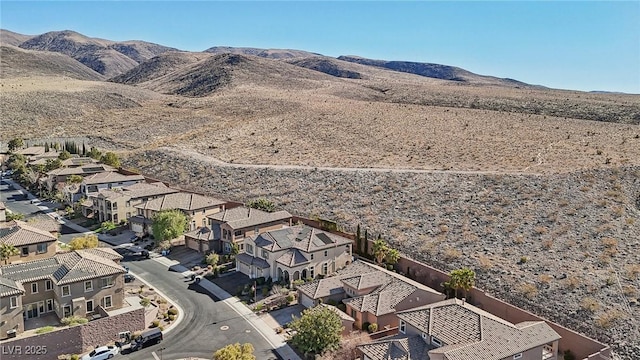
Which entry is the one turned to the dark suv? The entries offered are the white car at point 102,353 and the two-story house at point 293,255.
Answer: the two-story house

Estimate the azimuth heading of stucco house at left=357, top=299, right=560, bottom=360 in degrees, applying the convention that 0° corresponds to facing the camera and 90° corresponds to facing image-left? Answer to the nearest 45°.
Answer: approximately 45°

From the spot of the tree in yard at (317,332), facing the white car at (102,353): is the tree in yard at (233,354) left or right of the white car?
left

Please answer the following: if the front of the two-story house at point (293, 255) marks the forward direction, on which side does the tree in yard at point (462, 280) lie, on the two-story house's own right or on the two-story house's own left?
on the two-story house's own left

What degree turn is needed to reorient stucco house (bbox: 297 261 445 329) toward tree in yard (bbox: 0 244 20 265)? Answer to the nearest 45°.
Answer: approximately 45° to its right

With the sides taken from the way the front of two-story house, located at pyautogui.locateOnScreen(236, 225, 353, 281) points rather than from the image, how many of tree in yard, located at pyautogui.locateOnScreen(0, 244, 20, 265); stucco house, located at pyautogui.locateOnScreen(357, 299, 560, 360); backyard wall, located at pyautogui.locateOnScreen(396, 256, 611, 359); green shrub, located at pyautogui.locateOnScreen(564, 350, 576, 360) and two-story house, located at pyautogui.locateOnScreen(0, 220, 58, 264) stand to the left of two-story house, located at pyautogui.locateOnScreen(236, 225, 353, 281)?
3
